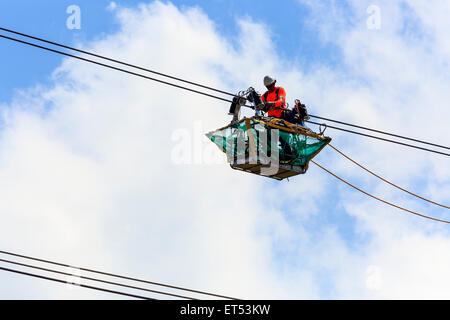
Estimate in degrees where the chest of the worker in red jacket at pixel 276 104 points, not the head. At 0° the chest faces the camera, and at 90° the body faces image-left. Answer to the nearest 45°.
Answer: approximately 45°
